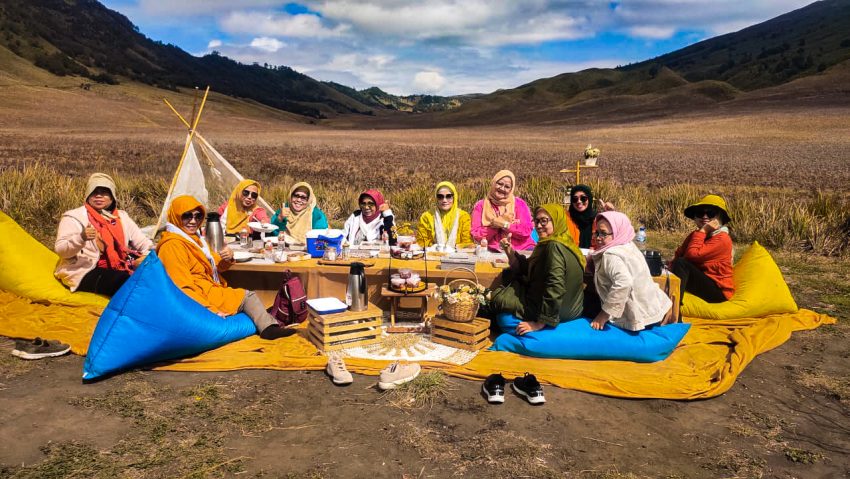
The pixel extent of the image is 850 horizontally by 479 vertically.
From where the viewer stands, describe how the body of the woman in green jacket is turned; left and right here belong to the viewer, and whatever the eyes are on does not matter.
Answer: facing to the left of the viewer

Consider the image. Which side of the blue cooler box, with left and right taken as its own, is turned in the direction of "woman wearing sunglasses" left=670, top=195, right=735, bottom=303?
left

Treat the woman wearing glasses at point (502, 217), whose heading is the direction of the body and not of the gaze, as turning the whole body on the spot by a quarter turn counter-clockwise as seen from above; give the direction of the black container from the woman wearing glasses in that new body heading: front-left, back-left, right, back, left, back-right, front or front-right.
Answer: front-right

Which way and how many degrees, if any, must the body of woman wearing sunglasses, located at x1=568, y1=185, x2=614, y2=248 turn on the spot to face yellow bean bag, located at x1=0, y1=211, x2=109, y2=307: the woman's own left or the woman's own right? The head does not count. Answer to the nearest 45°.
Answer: approximately 90° to the woman's own right

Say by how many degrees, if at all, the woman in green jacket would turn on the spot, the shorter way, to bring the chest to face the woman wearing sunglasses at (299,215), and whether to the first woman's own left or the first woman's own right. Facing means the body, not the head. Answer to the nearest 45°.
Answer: approximately 45° to the first woman's own right

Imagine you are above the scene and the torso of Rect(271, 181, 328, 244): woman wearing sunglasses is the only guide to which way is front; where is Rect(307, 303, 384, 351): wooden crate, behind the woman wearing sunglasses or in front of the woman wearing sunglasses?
in front

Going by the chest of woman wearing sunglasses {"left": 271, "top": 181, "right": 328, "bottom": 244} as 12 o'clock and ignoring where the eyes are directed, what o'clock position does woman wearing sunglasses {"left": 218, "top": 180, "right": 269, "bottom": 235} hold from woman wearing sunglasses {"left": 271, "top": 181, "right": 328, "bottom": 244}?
woman wearing sunglasses {"left": 218, "top": 180, "right": 269, "bottom": 235} is roughly at 3 o'clock from woman wearing sunglasses {"left": 271, "top": 181, "right": 328, "bottom": 244}.

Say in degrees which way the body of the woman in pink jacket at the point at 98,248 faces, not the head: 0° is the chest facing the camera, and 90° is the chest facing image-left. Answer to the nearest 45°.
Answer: approximately 315°

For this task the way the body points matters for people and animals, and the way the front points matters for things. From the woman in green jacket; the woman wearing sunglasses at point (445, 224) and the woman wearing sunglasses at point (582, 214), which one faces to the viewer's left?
the woman in green jacket

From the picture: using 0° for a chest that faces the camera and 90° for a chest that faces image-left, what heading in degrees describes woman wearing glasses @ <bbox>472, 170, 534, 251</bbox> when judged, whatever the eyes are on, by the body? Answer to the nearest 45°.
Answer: approximately 0°

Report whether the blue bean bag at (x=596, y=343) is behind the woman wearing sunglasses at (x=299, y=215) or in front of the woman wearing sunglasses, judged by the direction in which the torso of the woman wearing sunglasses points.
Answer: in front

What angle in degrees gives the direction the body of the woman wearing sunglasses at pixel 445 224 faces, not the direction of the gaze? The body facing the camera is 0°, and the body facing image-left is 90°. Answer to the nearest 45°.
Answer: approximately 0°
